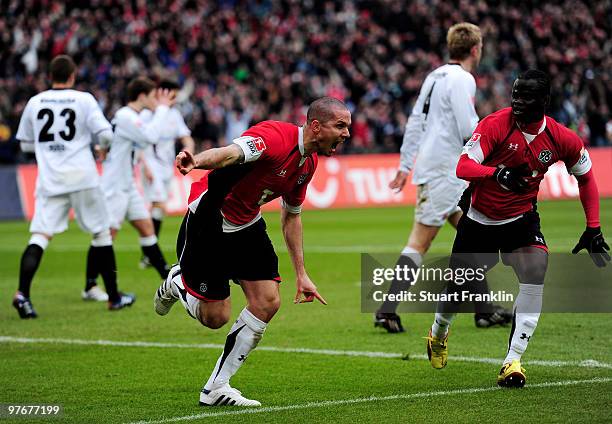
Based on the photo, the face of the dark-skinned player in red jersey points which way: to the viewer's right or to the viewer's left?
to the viewer's left

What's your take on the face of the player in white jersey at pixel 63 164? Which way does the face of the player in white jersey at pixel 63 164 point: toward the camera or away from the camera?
away from the camera

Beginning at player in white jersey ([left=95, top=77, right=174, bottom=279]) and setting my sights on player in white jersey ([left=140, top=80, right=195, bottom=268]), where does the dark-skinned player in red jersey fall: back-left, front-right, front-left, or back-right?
back-right

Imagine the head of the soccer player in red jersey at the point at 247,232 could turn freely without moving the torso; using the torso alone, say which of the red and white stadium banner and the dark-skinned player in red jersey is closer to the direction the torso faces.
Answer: the dark-skinned player in red jersey

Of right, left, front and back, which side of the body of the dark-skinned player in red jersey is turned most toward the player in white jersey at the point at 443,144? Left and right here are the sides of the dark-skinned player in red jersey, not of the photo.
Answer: back

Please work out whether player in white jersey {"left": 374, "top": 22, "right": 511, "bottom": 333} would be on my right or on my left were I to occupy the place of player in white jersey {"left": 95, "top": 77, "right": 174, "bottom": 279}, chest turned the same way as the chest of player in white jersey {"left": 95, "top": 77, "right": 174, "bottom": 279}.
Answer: on my right

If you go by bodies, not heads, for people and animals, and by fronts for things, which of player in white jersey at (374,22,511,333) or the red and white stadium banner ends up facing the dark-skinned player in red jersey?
the red and white stadium banner

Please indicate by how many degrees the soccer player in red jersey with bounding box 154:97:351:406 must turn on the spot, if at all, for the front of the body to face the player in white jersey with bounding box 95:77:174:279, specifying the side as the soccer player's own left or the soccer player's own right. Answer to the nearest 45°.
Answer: approximately 135° to the soccer player's own left

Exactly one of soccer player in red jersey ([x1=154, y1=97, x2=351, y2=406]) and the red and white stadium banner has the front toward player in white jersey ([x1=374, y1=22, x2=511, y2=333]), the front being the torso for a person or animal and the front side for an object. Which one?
the red and white stadium banner

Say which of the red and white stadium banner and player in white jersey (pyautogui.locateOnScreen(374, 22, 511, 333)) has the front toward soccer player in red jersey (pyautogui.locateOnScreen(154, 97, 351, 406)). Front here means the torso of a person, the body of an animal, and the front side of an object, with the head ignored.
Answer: the red and white stadium banner

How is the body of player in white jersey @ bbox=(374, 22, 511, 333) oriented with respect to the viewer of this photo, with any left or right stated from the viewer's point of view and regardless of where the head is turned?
facing away from the viewer and to the right of the viewer
